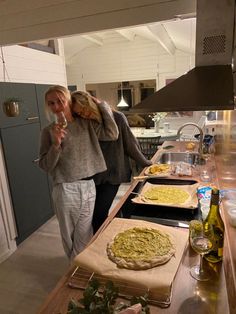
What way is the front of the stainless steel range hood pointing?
to the viewer's left

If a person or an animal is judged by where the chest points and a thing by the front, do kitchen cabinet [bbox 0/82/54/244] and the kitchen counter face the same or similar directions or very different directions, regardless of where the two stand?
very different directions

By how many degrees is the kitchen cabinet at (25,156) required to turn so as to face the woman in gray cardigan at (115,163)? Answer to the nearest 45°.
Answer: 0° — it already faces them

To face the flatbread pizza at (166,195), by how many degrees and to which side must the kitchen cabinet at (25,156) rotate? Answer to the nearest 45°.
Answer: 0° — it already faces it

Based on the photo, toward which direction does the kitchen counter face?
to the viewer's left

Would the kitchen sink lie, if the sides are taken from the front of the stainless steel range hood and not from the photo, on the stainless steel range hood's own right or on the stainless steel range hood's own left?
on the stainless steel range hood's own right

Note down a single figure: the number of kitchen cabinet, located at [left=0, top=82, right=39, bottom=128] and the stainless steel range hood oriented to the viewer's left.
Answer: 1

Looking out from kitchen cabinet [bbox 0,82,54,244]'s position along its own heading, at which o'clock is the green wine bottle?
The green wine bottle is roughly at 1 o'clock from the kitchen cabinet.

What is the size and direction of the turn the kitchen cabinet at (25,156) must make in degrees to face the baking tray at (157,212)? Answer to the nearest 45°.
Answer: approximately 45° to its right

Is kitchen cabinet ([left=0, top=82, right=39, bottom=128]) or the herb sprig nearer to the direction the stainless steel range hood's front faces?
the kitchen cabinet
